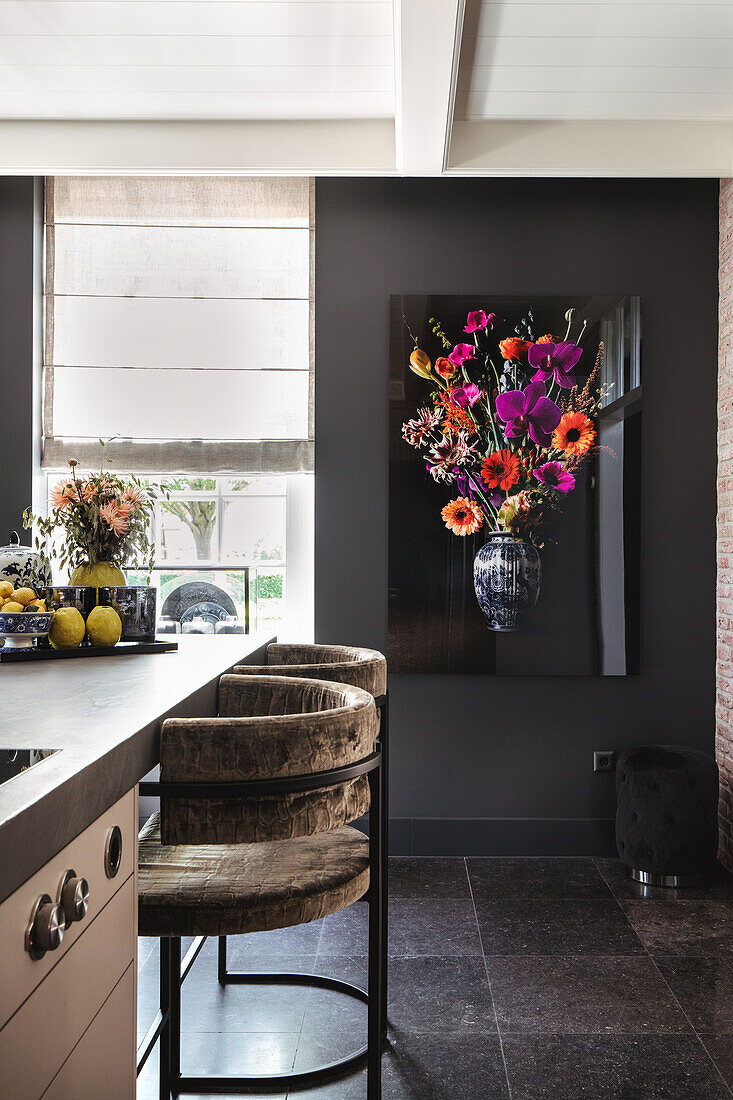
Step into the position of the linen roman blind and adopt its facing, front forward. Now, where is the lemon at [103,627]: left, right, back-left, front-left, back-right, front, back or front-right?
front

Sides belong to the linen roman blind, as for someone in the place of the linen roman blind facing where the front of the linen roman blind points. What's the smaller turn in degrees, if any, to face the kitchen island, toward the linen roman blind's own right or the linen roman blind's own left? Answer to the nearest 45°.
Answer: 0° — it already faces it

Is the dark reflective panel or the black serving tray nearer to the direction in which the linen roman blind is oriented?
the black serving tray

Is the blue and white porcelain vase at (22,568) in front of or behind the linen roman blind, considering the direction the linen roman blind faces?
in front

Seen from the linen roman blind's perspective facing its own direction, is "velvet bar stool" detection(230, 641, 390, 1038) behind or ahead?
ahead

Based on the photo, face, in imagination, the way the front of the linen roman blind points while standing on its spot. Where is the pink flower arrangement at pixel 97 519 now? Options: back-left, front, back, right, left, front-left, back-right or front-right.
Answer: front

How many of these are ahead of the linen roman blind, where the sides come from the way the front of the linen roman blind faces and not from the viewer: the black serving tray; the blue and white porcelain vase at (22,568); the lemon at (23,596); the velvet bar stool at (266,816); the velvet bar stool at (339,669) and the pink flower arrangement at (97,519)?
6

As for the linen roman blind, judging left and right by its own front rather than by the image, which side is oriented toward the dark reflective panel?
left

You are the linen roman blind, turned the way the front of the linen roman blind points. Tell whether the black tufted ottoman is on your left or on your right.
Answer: on your left

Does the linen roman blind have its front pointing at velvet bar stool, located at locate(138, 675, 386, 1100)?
yes

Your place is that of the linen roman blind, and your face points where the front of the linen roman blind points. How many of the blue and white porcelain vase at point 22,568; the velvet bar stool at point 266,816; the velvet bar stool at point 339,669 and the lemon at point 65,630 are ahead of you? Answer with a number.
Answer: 4

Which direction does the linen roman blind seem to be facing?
toward the camera
